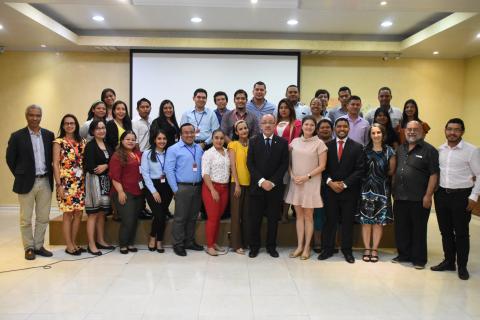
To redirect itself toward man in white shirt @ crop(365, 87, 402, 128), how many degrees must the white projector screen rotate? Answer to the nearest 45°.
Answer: approximately 45° to its left

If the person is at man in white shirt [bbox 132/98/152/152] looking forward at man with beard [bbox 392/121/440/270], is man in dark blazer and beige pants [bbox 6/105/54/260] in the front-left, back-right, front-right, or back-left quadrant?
back-right

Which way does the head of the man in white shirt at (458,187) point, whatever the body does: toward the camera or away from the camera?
toward the camera

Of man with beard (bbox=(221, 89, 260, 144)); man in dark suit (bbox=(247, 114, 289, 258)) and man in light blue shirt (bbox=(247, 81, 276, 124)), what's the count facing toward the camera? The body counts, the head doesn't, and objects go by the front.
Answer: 3

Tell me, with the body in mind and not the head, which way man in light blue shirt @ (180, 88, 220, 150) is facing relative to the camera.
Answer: toward the camera

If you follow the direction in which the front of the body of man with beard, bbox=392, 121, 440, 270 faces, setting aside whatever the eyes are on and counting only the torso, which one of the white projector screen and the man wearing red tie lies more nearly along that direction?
the man wearing red tie

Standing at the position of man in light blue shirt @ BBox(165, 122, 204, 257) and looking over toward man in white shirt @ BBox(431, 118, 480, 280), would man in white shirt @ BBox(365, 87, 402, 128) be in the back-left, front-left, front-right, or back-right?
front-left

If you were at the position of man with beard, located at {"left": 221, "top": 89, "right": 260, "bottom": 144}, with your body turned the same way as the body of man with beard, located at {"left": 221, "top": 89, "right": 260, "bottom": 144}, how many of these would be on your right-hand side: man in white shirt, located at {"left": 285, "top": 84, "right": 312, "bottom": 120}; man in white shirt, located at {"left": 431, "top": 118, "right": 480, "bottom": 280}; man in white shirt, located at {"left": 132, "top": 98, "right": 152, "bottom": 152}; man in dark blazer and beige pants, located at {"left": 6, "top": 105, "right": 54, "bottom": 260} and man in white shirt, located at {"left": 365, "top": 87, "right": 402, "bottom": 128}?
2

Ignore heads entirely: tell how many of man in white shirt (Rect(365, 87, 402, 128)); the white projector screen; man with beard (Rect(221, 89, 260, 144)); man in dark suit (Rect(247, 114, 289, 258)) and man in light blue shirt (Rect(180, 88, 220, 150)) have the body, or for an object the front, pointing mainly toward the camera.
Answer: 5

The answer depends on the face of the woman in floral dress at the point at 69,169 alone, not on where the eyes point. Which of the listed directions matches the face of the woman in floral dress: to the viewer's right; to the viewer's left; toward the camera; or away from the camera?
toward the camera

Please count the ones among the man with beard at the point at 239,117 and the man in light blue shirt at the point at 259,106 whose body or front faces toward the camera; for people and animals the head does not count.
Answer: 2

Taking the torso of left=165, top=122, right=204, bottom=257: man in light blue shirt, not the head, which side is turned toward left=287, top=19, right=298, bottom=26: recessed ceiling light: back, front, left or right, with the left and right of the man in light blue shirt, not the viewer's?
left

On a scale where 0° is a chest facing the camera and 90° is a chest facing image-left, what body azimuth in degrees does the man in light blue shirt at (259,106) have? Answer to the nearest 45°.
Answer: approximately 0°

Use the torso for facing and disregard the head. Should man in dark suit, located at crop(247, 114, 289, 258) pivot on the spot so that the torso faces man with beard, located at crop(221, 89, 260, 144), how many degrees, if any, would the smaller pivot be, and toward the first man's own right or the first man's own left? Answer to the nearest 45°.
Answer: approximately 135° to the first man's own right

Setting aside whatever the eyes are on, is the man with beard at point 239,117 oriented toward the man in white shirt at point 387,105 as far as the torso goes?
no

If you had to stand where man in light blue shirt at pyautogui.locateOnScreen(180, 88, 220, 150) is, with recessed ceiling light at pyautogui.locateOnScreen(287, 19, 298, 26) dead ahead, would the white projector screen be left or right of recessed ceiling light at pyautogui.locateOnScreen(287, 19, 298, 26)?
left

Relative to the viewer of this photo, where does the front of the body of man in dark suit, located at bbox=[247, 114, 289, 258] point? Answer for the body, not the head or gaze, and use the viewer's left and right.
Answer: facing the viewer
